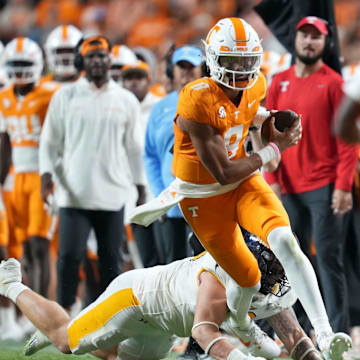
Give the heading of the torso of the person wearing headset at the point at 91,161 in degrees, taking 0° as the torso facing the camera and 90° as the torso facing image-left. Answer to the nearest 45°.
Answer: approximately 0°

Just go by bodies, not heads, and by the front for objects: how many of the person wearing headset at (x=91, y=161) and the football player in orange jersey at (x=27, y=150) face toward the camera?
2

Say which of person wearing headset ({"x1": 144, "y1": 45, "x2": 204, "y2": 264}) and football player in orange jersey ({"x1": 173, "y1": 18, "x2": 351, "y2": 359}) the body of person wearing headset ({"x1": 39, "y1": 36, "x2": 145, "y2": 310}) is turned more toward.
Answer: the football player in orange jersey

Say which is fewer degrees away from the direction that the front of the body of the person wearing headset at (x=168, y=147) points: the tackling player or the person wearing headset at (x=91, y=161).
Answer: the tackling player

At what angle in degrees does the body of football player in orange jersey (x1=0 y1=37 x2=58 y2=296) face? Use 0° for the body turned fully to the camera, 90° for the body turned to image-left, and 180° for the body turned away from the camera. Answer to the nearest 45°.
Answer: approximately 0°
